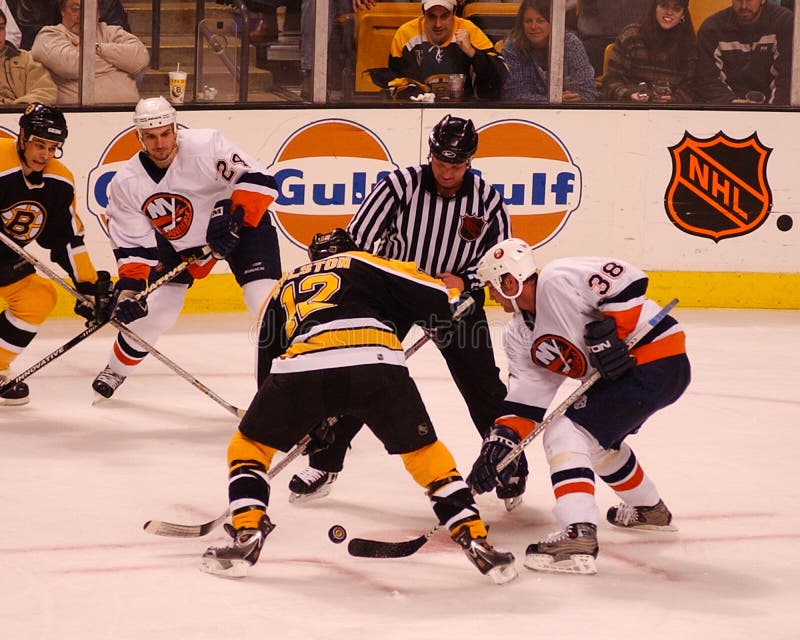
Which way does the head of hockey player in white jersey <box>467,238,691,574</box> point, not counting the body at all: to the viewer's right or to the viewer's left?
to the viewer's left

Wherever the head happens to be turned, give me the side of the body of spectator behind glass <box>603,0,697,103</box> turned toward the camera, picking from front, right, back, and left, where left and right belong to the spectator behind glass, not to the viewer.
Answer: front

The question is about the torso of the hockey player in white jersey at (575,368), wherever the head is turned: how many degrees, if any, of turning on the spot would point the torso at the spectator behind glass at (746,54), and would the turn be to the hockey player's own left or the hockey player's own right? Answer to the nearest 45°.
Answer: approximately 135° to the hockey player's own right

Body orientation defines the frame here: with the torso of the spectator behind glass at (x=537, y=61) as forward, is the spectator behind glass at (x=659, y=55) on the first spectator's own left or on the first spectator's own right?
on the first spectator's own left

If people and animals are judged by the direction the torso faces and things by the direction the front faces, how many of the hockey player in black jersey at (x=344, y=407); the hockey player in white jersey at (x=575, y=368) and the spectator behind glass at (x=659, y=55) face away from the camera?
1

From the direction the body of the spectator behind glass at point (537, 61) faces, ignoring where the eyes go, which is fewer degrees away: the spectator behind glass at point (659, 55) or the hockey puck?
the hockey puck

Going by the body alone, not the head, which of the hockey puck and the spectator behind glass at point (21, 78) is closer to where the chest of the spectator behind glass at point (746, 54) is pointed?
the hockey puck

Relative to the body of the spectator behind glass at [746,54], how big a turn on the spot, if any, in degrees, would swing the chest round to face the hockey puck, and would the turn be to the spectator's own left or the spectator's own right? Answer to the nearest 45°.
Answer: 0° — they already face it

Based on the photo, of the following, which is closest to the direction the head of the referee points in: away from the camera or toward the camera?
toward the camera

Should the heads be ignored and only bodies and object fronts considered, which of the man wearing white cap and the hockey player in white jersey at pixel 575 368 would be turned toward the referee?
the man wearing white cap

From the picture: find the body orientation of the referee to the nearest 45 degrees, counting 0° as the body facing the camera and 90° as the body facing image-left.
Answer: approximately 0°

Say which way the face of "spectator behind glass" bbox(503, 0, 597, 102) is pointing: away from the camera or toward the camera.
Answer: toward the camera

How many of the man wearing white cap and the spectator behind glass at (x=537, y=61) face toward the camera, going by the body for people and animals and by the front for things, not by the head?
2

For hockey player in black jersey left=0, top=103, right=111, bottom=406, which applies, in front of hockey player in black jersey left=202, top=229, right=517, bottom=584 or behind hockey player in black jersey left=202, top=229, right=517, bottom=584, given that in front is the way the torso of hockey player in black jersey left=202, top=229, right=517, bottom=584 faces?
in front

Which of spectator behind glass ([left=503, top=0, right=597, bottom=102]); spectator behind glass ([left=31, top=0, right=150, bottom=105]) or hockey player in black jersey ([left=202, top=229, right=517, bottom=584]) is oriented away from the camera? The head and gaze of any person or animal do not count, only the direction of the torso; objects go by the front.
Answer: the hockey player in black jersey
